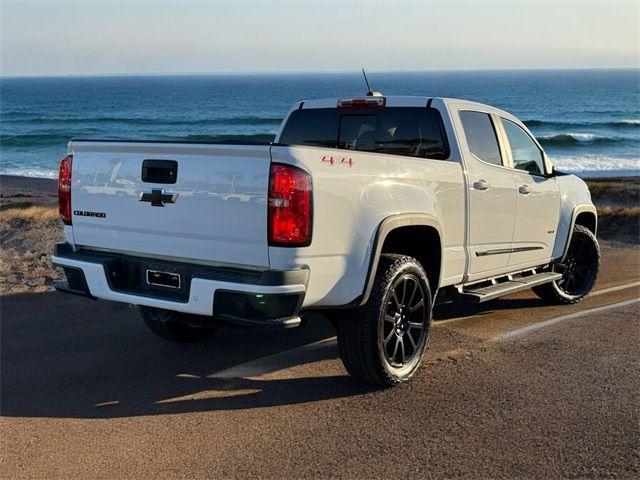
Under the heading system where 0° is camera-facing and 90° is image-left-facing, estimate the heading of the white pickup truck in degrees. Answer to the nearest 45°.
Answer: approximately 225°
